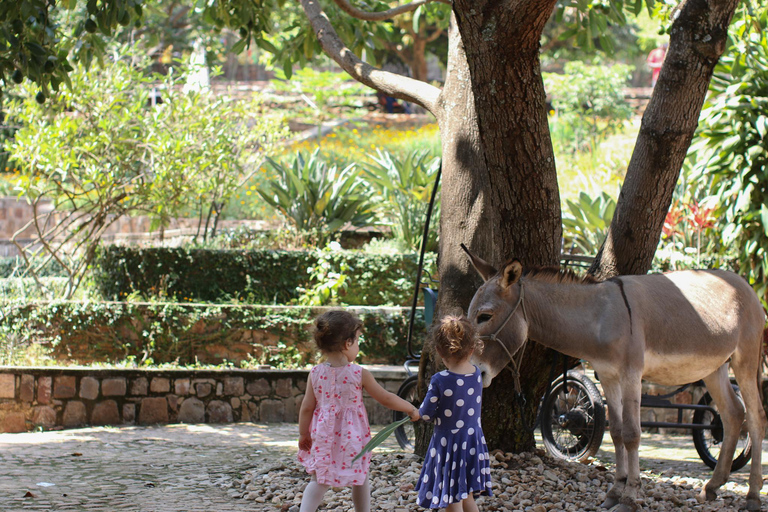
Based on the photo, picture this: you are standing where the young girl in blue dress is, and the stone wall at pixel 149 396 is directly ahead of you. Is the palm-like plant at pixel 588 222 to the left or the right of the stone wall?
right

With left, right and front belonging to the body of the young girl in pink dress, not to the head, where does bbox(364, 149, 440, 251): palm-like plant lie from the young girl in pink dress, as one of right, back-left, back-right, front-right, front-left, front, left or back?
front-left

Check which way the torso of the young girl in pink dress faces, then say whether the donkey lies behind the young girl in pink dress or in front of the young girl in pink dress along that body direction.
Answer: in front

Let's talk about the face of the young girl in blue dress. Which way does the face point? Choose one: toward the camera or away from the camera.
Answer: away from the camera

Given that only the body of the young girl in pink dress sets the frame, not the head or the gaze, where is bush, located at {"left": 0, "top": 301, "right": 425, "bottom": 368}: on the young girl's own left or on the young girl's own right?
on the young girl's own left

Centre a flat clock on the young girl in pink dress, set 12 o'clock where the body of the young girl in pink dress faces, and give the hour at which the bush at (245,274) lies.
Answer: The bush is roughly at 12 o'clock from the young girl in pink dress.

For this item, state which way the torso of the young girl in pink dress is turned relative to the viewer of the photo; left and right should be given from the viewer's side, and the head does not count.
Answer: facing away from the viewer and to the right of the viewer

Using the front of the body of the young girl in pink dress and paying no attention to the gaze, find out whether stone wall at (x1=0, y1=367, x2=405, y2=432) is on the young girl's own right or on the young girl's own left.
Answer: on the young girl's own left

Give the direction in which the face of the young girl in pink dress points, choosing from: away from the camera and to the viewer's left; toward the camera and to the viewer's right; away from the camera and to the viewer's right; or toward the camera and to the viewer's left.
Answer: away from the camera and to the viewer's right

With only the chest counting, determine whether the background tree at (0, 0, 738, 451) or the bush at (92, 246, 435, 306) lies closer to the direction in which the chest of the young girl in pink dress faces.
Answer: the background tree

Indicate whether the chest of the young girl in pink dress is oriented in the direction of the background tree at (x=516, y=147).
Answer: yes
